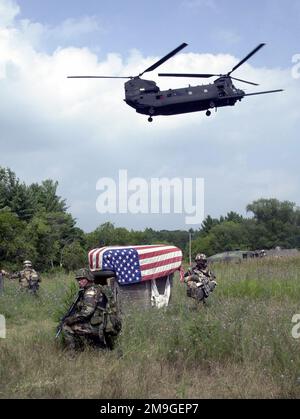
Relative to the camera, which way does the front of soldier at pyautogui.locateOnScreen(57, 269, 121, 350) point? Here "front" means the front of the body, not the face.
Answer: to the viewer's left

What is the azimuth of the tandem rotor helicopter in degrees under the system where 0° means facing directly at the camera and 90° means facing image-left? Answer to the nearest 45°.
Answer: approximately 270°

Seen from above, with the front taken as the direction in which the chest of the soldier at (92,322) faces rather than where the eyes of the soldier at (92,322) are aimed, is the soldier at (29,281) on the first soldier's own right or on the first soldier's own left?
on the first soldier's own right

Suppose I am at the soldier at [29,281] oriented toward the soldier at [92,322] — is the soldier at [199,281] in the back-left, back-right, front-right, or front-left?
front-left

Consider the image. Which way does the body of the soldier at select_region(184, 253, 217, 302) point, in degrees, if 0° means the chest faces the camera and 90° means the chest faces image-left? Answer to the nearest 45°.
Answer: approximately 0°

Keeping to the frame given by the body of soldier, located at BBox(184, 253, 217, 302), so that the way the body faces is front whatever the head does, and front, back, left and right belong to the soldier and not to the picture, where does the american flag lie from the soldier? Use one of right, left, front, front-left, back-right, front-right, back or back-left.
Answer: front-right

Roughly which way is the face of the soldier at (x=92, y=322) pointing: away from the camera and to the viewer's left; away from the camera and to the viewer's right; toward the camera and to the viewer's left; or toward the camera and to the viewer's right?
toward the camera and to the viewer's left

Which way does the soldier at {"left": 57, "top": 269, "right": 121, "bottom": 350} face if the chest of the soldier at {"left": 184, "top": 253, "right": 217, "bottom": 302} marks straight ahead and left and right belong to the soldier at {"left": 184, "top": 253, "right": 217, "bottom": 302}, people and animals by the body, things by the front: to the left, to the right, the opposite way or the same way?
to the right

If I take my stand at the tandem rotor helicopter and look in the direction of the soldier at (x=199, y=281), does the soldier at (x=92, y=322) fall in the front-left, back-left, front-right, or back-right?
front-right

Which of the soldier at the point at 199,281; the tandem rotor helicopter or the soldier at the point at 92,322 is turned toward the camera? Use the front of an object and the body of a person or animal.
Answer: the soldier at the point at 199,281

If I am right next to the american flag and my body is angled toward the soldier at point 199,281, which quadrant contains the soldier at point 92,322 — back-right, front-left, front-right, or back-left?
back-right
